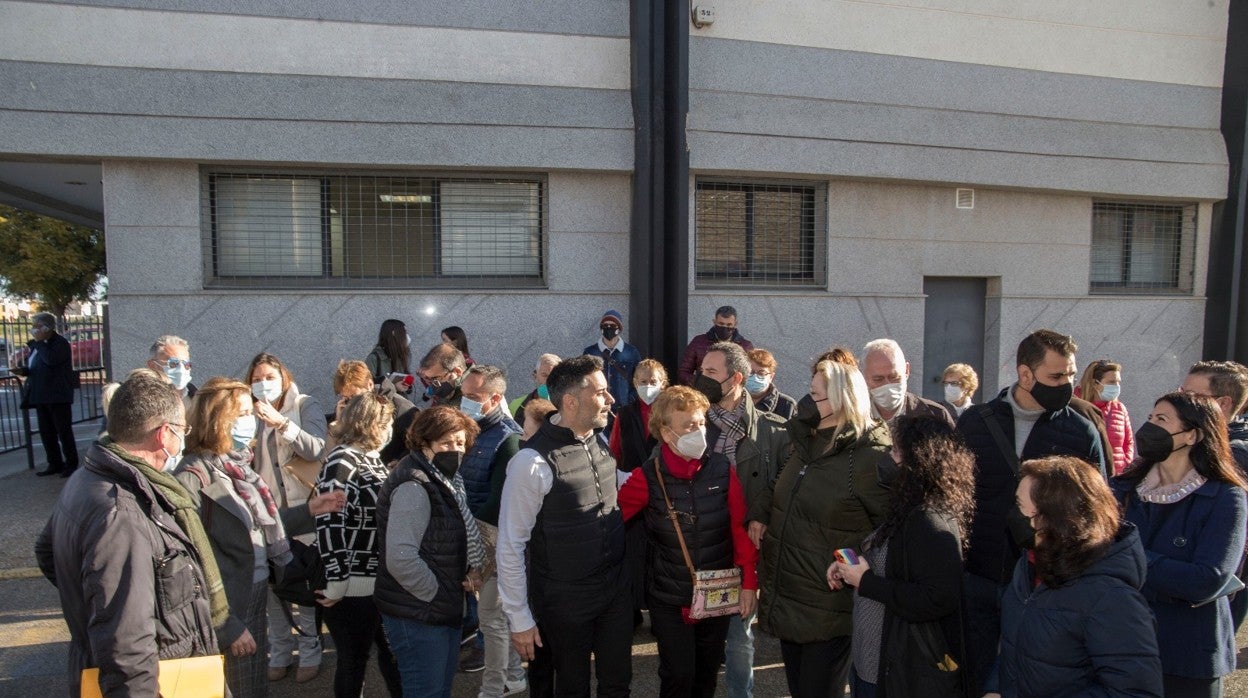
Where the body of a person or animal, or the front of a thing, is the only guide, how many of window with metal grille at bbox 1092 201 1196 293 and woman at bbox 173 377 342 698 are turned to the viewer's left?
0

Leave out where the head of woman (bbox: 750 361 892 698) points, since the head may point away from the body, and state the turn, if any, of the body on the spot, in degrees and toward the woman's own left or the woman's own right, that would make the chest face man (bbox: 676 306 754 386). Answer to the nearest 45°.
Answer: approximately 135° to the woman's own right

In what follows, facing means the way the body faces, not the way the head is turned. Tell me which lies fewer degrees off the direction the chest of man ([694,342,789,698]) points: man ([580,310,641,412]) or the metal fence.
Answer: the metal fence

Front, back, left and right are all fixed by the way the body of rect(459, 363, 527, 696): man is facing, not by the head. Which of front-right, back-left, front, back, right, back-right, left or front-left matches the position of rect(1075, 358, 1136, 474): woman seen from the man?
back-left

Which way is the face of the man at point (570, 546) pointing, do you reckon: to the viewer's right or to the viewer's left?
to the viewer's right

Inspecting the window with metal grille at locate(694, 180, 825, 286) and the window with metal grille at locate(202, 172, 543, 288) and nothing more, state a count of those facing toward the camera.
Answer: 2

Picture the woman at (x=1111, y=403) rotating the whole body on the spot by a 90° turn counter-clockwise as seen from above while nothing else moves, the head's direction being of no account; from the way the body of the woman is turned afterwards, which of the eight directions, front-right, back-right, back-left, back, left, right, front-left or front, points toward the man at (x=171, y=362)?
back

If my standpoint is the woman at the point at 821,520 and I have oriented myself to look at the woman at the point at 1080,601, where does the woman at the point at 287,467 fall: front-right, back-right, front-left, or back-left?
back-right

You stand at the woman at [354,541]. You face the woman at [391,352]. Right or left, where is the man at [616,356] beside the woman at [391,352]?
right

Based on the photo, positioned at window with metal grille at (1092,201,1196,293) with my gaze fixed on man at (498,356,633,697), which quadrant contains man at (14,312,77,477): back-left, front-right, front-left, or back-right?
front-right

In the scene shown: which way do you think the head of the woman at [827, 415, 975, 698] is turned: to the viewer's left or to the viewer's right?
to the viewer's left

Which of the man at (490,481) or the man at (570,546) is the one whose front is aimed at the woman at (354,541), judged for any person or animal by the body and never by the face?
the man at (490,481)

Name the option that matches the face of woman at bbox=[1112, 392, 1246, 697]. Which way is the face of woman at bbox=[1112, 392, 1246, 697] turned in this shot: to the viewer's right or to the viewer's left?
to the viewer's left

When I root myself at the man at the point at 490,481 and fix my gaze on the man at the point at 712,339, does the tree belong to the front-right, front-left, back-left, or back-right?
front-left

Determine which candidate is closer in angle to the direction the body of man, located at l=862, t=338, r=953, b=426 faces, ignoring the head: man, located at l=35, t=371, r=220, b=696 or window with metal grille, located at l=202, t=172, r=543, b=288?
the man
